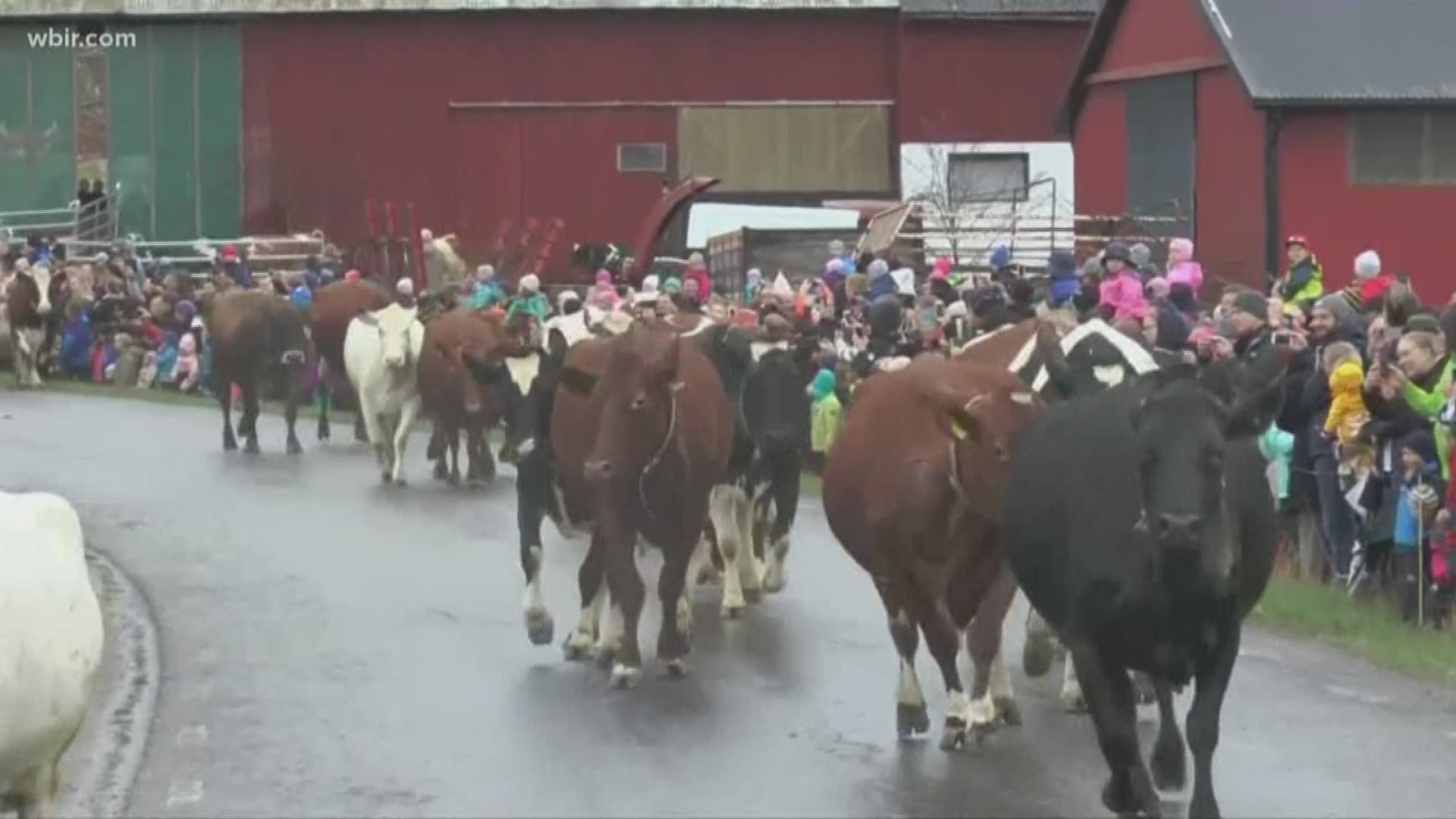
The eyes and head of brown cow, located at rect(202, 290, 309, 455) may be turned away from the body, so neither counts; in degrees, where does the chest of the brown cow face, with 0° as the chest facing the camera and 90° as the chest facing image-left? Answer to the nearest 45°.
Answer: approximately 315°

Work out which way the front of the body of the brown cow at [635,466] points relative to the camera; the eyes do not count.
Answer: toward the camera

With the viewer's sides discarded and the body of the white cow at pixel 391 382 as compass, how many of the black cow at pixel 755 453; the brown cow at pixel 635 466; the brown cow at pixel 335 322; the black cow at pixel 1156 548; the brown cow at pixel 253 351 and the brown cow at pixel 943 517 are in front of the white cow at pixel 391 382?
4

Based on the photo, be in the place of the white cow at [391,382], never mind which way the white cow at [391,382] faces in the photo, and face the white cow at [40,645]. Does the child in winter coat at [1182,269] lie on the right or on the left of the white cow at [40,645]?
left

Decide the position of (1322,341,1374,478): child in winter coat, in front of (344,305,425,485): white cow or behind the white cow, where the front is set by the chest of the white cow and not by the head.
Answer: in front

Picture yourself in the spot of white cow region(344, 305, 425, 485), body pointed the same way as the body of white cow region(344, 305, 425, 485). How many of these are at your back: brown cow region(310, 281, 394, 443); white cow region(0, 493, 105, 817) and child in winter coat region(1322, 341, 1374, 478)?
1

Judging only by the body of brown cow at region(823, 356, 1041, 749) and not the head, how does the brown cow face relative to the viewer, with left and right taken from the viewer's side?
facing the viewer and to the right of the viewer

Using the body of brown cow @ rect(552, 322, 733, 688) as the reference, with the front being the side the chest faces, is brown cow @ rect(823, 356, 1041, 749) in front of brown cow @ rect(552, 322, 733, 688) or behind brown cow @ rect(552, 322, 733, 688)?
in front

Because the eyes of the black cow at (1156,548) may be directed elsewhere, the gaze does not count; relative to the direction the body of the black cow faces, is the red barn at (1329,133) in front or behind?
behind

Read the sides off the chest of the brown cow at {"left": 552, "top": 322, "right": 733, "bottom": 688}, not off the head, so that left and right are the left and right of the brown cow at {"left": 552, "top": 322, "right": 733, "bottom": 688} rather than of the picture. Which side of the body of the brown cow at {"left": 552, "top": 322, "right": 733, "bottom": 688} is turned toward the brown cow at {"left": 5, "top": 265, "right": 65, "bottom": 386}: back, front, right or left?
back

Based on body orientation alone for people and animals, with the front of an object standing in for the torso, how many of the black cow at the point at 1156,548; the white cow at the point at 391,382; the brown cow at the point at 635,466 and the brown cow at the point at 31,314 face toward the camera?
4

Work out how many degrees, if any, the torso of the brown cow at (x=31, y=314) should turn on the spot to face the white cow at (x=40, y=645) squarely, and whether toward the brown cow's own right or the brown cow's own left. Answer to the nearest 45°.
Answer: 0° — it already faces it

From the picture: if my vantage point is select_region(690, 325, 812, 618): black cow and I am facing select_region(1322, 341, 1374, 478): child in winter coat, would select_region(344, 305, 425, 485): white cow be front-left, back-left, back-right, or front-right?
back-left

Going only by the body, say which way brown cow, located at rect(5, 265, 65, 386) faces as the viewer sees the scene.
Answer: toward the camera

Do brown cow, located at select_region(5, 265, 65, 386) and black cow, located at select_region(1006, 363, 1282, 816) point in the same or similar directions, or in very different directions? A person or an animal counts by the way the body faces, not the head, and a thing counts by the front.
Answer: same or similar directions

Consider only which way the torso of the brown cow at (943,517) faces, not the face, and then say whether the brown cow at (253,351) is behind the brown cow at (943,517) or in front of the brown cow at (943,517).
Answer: behind
